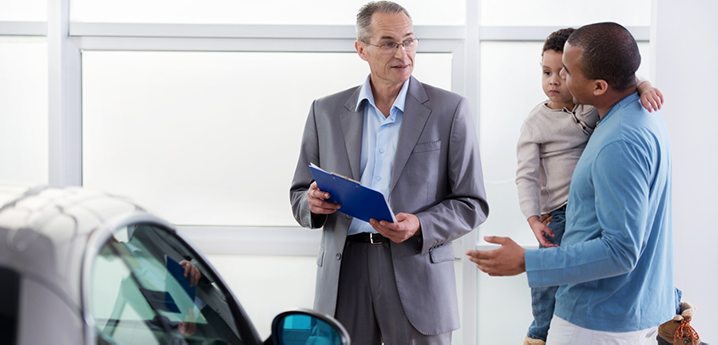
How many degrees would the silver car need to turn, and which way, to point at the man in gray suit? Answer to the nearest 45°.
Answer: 0° — it already faces them

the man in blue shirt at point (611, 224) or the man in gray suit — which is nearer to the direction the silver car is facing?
the man in gray suit

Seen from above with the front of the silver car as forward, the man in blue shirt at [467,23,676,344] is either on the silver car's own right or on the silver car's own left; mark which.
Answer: on the silver car's own right

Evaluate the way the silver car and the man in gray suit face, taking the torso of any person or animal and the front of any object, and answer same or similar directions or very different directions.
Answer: very different directions

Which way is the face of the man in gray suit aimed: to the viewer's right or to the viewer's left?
to the viewer's right

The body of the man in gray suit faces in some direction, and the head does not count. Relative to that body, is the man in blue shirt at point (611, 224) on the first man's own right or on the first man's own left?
on the first man's own left

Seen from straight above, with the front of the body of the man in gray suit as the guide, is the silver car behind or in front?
in front

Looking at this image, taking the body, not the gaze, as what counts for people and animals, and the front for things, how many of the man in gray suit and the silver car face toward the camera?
1

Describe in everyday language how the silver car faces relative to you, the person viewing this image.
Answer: facing away from the viewer and to the right of the viewer

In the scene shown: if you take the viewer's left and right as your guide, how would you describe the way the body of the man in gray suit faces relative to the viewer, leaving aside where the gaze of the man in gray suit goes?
facing the viewer
